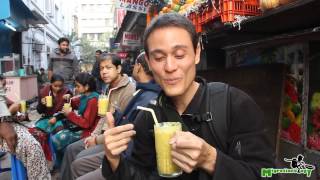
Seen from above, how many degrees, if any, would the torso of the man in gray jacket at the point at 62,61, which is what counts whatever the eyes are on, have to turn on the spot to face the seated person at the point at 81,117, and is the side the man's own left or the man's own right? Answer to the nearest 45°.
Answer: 0° — they already face them

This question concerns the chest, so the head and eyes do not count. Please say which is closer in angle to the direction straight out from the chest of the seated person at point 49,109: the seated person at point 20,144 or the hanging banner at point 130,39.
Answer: the seated person

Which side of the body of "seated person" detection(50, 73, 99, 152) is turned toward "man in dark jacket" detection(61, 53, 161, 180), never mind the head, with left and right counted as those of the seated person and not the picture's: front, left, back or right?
left

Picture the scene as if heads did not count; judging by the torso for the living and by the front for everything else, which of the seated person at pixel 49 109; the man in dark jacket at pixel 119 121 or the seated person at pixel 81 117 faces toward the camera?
the seated person at pixel 49 109

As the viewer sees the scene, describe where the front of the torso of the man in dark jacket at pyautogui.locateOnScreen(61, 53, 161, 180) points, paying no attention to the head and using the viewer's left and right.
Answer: facing to the left of the viewer
